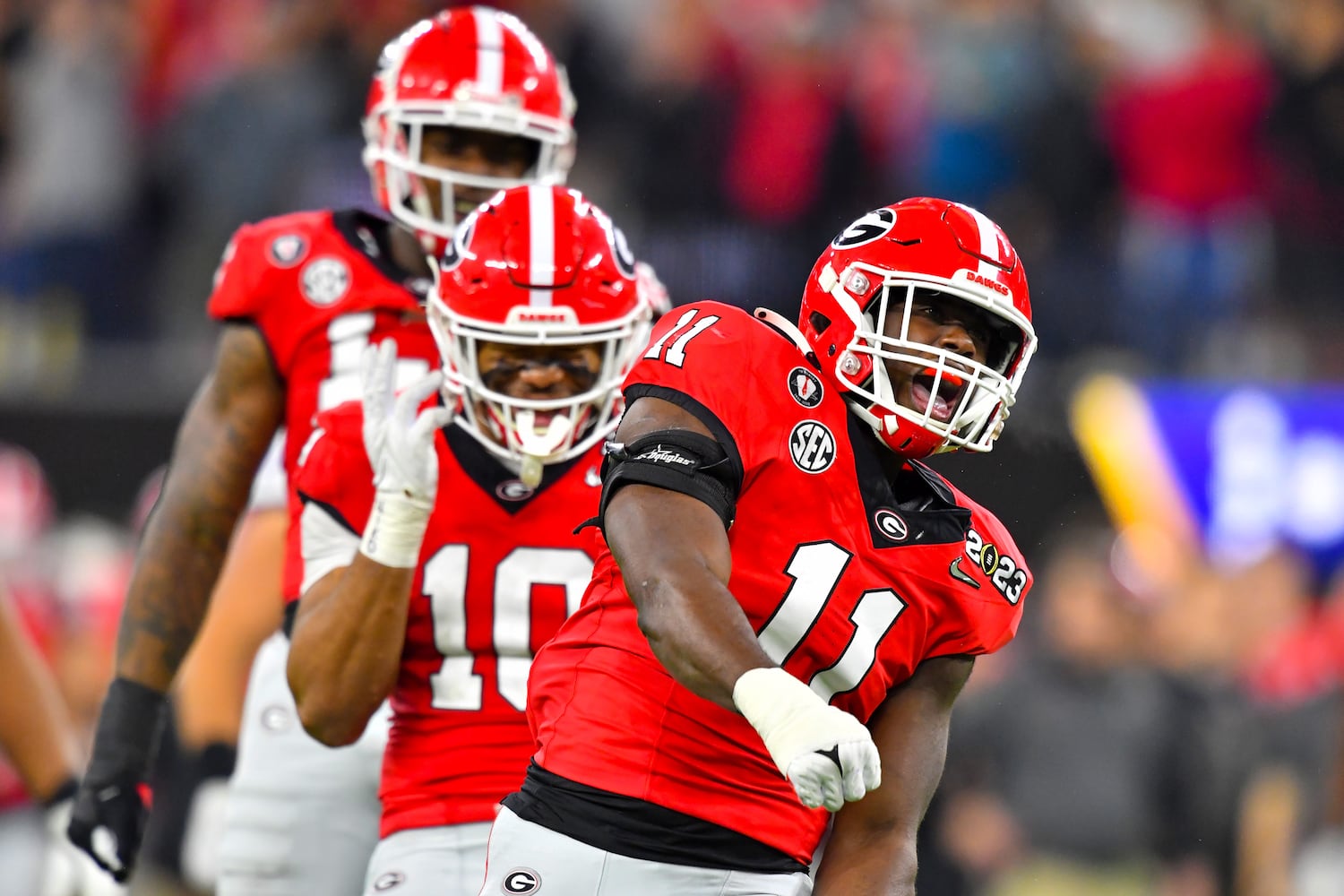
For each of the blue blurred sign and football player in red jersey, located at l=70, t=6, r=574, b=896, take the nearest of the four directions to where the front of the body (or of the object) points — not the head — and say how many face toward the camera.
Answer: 2

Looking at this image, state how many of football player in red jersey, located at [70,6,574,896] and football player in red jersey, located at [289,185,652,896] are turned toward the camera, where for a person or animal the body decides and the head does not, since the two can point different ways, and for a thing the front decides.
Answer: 2

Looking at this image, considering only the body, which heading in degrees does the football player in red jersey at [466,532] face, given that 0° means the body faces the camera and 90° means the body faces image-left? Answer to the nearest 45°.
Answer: approximately 0°

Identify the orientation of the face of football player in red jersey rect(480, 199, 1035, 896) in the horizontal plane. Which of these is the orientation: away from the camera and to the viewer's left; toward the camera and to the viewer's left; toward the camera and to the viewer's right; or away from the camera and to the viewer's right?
toward the camera and to the viewer's right

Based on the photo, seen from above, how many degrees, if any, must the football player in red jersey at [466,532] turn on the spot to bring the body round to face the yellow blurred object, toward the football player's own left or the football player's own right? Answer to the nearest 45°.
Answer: approximately 135° to the football player's own left

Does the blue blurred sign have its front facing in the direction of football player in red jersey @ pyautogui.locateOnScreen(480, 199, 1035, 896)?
yes

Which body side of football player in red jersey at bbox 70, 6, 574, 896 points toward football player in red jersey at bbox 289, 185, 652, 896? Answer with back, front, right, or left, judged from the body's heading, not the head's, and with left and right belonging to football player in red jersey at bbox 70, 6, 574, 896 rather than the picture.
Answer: front

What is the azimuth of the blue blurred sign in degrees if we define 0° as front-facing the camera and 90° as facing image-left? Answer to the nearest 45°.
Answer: approximately 0°

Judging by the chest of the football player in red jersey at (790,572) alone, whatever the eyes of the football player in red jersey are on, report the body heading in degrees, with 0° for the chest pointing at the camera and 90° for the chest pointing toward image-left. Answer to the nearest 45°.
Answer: approximately 315°

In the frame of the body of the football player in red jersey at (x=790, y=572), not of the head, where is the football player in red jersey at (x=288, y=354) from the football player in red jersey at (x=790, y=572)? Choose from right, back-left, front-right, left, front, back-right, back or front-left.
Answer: back
